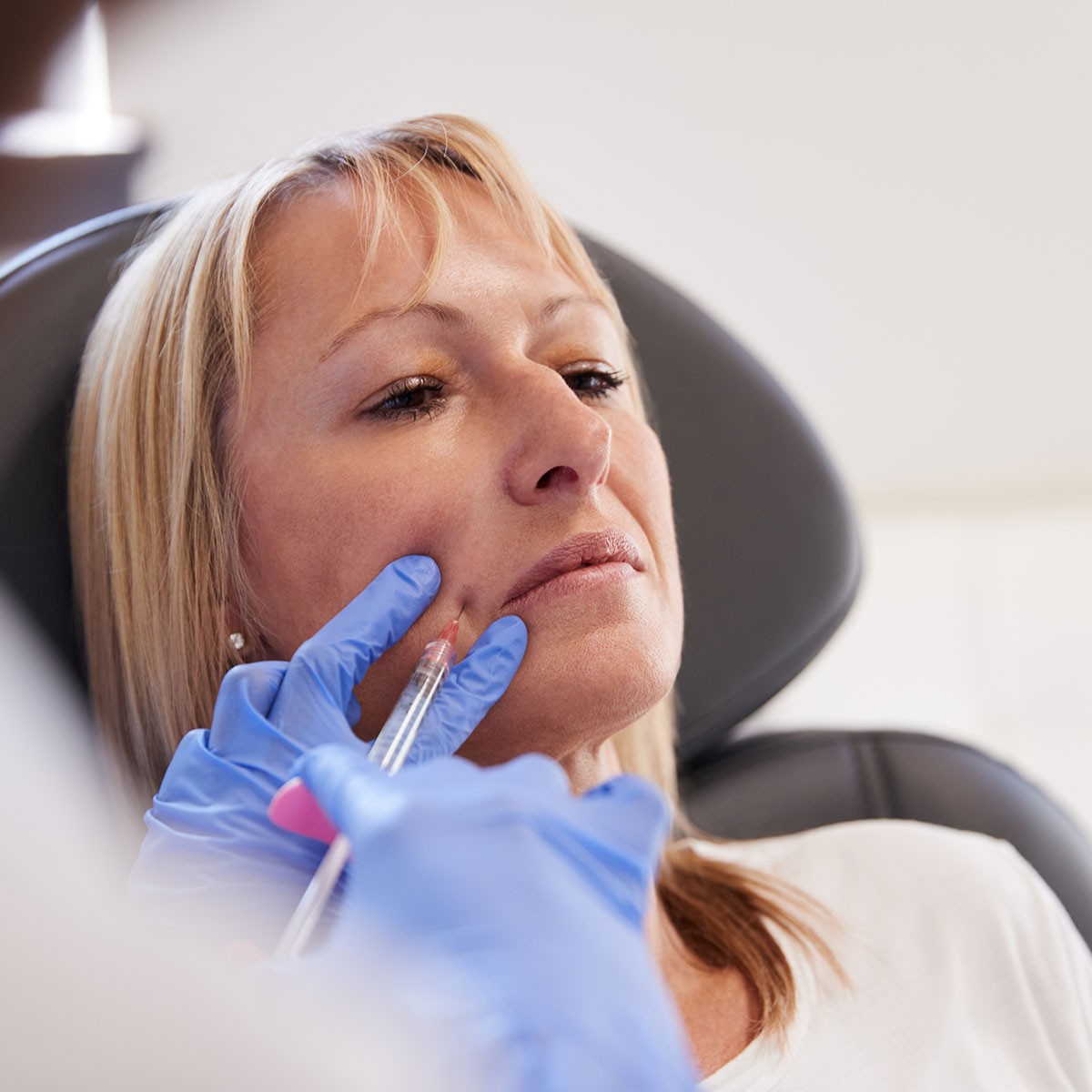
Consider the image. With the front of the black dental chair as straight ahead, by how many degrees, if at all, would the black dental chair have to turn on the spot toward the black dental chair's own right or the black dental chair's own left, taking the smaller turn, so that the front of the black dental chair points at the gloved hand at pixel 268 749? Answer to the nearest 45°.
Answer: approximately 90° to the black dental chair's own right

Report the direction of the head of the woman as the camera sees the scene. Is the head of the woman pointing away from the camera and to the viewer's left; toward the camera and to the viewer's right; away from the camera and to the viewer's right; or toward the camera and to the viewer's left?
toward the camera and to the viewer's right

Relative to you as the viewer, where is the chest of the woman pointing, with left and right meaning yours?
facing the viewer and to the right of the viewer
